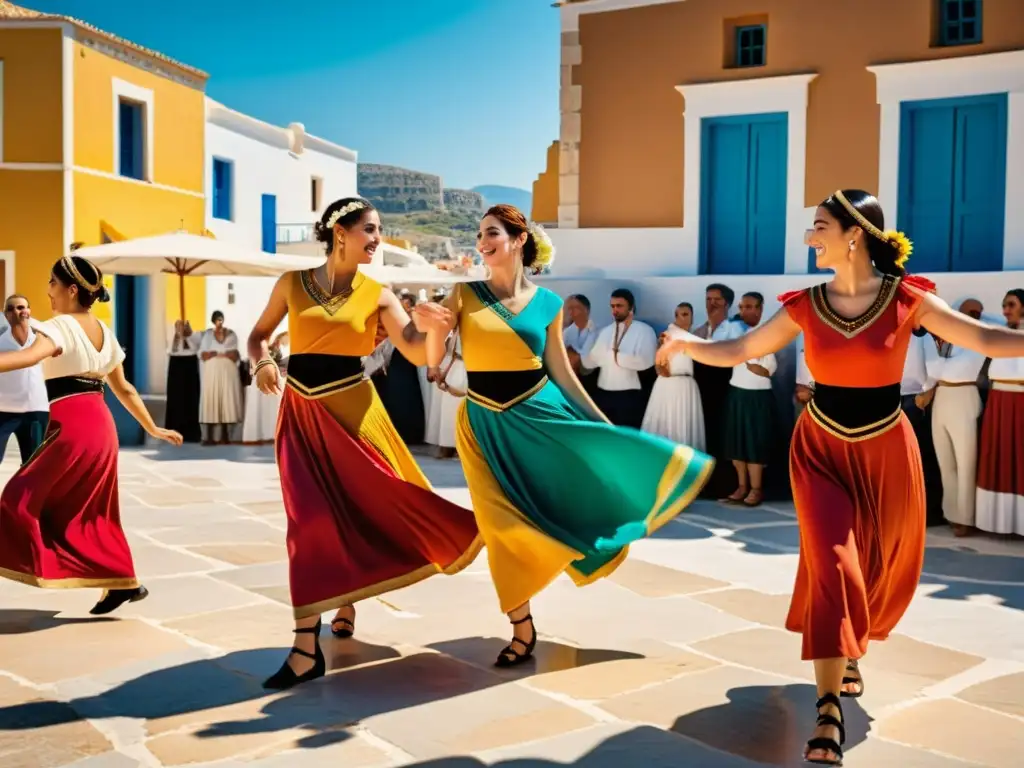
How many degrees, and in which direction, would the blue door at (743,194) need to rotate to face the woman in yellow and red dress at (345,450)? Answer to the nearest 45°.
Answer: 0° — it already faces them

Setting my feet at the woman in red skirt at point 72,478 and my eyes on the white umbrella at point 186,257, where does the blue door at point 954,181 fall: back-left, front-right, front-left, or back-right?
front-right

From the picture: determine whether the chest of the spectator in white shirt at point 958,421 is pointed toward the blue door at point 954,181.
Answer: no

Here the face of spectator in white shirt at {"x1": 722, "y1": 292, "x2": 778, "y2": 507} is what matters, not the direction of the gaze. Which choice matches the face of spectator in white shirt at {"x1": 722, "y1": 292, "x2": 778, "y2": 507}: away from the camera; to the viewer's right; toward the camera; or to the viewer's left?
toward the camera

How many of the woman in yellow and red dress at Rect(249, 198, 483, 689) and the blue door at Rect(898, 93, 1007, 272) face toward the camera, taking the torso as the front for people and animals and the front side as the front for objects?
2

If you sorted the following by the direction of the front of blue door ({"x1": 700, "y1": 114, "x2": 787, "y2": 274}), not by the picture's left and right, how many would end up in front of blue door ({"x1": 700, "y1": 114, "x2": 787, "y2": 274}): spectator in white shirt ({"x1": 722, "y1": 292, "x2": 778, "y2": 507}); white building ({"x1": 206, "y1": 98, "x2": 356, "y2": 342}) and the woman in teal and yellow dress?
2

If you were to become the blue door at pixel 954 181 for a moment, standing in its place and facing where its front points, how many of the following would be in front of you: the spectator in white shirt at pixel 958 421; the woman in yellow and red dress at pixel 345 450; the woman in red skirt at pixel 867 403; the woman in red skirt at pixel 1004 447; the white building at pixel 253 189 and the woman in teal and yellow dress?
5

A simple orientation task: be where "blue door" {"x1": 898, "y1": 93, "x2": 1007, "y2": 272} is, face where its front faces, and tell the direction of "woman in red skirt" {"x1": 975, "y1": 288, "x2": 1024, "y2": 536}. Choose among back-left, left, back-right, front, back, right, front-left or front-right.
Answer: front

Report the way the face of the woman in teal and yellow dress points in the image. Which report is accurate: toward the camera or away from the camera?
toward the camera

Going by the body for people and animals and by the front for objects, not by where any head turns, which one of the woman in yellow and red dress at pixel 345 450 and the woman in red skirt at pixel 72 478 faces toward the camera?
the woman in yellow and red dress

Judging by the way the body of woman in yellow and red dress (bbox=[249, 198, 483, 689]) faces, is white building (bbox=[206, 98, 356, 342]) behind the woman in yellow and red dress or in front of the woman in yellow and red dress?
behind

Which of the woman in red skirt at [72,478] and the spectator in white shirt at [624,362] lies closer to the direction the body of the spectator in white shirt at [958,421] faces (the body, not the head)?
the woman in red skirt

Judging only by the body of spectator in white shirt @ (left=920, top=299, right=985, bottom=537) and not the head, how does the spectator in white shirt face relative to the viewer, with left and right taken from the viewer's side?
facing the viewer and to the left of the viewer

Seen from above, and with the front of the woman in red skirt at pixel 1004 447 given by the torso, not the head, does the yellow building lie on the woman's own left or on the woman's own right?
on the woman's own right

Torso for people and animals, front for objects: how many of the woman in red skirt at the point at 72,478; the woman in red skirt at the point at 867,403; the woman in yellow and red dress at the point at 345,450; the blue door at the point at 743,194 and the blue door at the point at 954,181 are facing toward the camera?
4

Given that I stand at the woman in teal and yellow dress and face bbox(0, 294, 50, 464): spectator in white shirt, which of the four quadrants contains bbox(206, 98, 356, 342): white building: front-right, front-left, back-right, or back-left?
front-right

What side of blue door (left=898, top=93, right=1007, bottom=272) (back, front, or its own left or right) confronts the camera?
front
